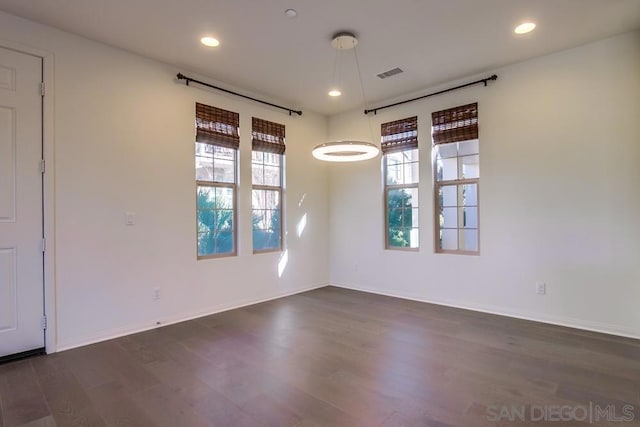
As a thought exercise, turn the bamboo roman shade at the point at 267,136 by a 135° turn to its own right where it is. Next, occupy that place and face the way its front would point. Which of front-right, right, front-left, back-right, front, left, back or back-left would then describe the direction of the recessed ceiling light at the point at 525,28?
back-left

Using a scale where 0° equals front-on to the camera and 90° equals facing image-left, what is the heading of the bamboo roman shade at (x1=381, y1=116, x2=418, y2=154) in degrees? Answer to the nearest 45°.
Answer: approximately 45°

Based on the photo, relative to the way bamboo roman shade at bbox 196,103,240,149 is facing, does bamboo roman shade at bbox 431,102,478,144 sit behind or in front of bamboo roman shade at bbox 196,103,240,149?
in front

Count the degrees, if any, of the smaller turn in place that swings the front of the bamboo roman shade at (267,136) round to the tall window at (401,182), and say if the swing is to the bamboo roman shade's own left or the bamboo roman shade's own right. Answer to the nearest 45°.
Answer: approximately 45° to the bamboo roman shade's own left

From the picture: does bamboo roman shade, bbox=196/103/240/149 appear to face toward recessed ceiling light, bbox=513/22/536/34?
yes

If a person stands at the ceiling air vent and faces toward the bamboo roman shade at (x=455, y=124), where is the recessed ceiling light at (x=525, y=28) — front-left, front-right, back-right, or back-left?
front-right

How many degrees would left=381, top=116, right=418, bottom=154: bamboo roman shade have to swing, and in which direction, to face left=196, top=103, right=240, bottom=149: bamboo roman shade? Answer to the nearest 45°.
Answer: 0° — it already faces it

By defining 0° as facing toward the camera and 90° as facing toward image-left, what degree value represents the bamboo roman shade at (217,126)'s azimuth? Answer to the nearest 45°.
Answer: approximately 315°

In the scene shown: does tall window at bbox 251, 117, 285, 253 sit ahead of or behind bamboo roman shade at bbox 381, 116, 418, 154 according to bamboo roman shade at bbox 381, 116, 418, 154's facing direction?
ahead

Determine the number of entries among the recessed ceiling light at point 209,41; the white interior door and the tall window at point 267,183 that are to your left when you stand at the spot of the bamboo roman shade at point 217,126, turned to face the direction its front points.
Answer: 1

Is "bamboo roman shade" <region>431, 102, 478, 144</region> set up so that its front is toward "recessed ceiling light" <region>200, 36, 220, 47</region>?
yes

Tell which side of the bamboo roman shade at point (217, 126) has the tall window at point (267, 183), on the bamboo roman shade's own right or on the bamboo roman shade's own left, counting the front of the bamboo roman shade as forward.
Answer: on the bamboo roman shade's own left

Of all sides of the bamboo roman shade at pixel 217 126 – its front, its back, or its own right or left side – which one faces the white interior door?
right

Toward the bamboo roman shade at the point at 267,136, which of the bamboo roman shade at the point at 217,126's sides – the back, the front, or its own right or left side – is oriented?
left

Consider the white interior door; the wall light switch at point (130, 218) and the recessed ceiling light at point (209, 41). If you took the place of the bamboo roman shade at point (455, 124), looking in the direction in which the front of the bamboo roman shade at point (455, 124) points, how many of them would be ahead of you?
3

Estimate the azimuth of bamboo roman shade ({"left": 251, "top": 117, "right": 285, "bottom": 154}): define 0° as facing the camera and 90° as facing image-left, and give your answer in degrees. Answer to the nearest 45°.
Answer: approximately 315°
